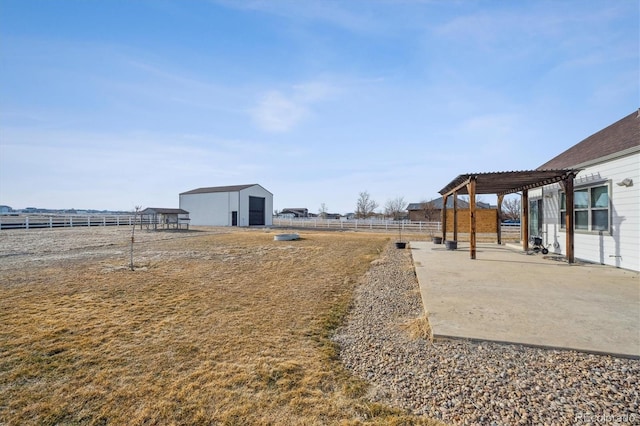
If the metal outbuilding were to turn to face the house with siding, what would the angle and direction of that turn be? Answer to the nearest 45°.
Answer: approximately 45° to its right

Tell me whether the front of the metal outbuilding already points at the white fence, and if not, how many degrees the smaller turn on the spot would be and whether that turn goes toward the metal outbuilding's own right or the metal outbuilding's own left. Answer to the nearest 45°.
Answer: approximately 135° to the metal outbuilding's own right

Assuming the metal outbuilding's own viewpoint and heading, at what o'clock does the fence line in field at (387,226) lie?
The fence line in field is roughly at 12 o'clock from the metal outbuilding.

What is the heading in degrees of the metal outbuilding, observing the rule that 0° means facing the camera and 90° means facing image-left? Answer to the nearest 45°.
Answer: approximately 315°

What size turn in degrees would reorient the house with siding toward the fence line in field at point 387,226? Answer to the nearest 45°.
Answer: approximately 90° to its right

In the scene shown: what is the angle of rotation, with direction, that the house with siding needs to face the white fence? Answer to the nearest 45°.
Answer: approximately 45° to its right
